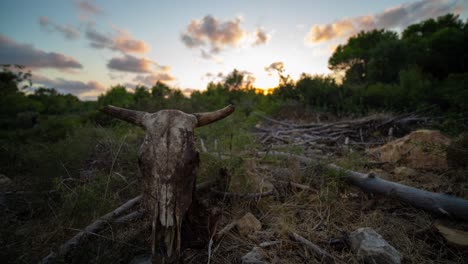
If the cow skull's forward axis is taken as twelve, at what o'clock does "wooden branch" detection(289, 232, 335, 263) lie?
The wooden branch is roughly at 9 o'clock from the cow skull.

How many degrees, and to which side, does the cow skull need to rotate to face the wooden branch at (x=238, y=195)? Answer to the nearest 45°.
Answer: approximately 135° to its left

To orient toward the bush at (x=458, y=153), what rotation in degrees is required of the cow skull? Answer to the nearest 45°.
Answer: approximately 90° to its left

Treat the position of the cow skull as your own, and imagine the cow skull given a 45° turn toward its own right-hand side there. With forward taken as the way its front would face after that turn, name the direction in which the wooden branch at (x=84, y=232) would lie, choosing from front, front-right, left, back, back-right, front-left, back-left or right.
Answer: right

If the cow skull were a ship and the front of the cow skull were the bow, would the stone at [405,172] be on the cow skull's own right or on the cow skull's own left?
on the cow skull's own left

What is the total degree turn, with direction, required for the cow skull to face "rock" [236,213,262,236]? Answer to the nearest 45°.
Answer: approximately 135° to its left

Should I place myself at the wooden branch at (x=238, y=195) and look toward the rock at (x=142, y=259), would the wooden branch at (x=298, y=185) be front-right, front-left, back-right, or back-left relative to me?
back-left

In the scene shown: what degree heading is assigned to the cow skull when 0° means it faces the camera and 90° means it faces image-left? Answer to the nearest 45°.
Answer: approximately 0°

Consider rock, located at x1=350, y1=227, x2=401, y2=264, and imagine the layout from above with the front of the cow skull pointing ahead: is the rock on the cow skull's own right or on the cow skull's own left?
on the cow skull's own left

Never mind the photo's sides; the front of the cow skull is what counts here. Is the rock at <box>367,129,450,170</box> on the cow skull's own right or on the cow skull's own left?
on the cow skull's own left

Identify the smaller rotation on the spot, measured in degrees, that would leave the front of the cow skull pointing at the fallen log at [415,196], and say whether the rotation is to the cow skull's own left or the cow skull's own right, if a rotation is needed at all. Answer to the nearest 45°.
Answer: approximately 90° to the cow skull's own left
